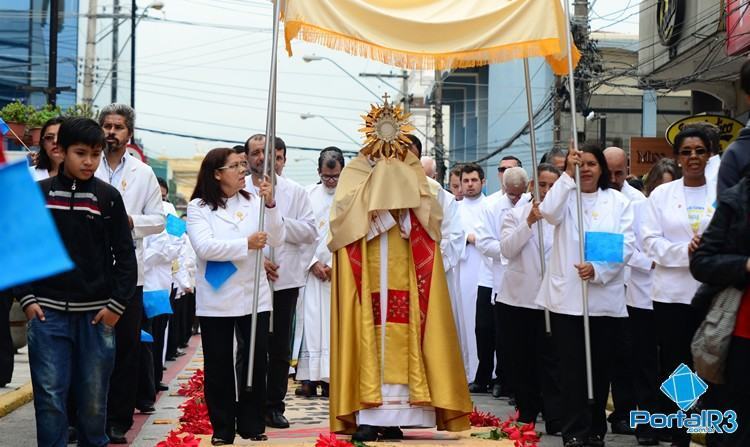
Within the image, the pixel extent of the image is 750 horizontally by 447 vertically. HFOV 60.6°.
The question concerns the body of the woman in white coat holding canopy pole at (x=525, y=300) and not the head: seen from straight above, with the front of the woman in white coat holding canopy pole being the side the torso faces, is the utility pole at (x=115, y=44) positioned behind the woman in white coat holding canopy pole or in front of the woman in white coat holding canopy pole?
behind

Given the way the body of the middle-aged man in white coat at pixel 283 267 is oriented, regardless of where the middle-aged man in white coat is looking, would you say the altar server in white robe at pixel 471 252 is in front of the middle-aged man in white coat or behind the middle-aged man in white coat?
behind

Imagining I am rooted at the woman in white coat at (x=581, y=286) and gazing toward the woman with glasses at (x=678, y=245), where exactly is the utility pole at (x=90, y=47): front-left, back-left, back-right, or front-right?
back-left

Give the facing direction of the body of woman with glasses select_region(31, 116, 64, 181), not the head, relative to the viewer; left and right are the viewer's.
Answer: facing the viewer and to the right of the viewer

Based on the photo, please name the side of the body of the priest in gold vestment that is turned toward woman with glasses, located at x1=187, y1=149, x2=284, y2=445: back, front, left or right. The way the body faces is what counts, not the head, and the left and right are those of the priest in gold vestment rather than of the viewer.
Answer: right

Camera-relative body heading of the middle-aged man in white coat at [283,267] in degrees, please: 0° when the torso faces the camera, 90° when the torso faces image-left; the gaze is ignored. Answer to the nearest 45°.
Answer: approximately 45°

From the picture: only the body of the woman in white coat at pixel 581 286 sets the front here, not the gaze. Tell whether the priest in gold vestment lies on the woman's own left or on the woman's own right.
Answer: on the woman's own right

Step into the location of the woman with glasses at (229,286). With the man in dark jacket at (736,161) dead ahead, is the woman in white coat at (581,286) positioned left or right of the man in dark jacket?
left

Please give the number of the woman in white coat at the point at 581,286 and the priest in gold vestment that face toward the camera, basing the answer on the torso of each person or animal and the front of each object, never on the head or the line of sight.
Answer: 2

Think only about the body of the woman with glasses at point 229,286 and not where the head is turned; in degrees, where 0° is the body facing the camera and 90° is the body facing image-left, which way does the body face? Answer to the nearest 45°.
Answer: approximately 315°

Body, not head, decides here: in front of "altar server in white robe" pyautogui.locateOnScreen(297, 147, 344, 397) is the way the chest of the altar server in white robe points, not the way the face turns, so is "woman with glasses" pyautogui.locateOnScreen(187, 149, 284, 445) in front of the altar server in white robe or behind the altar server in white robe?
in front

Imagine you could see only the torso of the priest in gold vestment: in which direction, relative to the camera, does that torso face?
toward the camera

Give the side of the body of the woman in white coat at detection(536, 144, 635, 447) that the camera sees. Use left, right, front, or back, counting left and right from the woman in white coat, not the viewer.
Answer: front

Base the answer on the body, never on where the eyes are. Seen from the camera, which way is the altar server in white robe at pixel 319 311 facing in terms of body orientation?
toward the camera

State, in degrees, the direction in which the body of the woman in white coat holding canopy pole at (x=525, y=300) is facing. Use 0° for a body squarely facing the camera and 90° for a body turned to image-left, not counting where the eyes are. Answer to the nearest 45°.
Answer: approximately 315°
